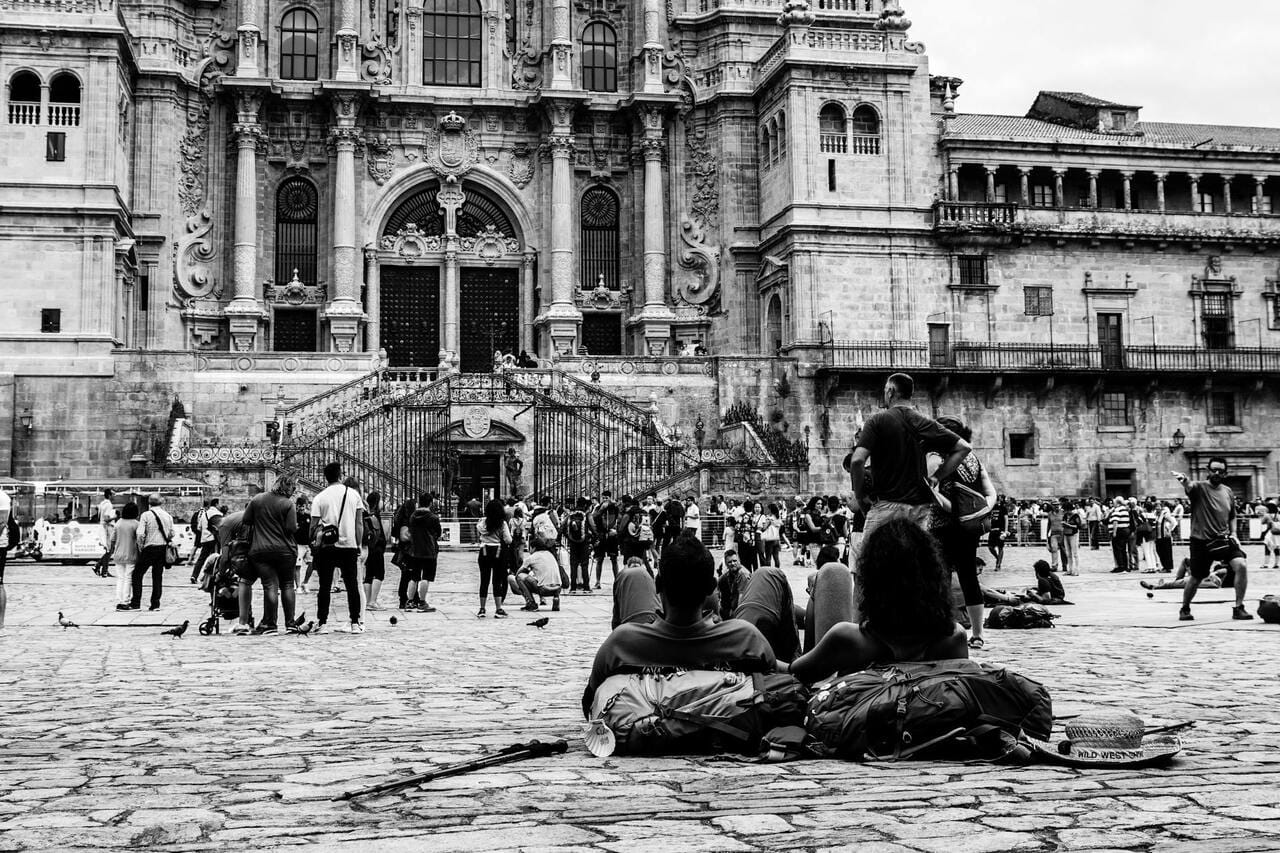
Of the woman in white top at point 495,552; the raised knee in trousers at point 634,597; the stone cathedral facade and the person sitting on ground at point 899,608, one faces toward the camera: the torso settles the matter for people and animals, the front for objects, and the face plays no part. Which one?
the stone cathedral facade

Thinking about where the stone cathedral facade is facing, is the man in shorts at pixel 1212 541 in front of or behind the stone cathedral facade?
in front

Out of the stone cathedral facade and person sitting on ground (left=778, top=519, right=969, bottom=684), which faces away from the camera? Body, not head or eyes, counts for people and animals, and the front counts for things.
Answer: the person sitting on ground

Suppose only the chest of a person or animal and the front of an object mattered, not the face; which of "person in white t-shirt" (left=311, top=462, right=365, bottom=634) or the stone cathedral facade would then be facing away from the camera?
the person in white t-shirt

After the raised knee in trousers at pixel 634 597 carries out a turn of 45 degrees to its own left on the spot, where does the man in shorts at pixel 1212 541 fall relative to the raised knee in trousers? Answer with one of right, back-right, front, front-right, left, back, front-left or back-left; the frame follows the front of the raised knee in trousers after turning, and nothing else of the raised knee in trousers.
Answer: right

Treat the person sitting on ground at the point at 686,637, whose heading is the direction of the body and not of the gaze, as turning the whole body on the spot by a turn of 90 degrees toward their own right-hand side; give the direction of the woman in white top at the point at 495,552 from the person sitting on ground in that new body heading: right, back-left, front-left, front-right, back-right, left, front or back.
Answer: left

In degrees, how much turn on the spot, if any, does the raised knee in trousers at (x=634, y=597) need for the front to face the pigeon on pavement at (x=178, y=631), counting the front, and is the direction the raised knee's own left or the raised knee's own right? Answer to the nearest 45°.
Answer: approximately 45° to the raised knee's own left

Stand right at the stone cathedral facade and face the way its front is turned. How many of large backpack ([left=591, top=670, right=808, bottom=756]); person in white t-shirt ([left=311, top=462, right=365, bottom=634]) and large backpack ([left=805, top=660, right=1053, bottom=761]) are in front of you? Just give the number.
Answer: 3

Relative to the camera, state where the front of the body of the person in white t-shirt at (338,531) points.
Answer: away from the camera

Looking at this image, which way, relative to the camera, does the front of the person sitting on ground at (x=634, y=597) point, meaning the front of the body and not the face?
away from the camera

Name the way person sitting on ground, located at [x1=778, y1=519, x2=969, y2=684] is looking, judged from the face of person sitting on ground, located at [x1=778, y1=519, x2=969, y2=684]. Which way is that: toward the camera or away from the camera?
away from the camera

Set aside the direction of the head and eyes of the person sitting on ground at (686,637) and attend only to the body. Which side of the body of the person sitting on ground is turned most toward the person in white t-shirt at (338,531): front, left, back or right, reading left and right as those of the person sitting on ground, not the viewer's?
front

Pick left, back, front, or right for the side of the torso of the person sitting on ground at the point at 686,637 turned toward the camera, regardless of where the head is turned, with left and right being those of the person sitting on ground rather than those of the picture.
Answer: back

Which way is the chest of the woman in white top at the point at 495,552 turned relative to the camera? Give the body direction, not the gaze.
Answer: away from the camera

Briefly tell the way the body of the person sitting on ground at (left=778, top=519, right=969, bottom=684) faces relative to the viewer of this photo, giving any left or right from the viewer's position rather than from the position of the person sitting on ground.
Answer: facing away from the viewer

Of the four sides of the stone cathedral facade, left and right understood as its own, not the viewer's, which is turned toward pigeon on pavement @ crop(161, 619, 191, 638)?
front

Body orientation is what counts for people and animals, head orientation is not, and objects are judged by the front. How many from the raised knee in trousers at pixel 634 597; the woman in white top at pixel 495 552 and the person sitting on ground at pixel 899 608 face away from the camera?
3

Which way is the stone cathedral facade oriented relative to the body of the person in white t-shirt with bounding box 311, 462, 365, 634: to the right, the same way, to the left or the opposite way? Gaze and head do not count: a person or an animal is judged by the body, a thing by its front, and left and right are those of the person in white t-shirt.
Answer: the opposite way

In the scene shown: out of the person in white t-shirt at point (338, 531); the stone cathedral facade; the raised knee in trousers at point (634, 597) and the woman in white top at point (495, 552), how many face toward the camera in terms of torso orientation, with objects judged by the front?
1
